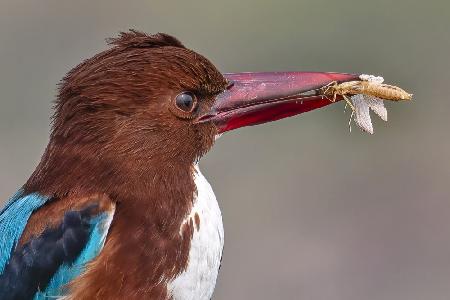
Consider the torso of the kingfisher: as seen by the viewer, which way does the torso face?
to the viewer's right
